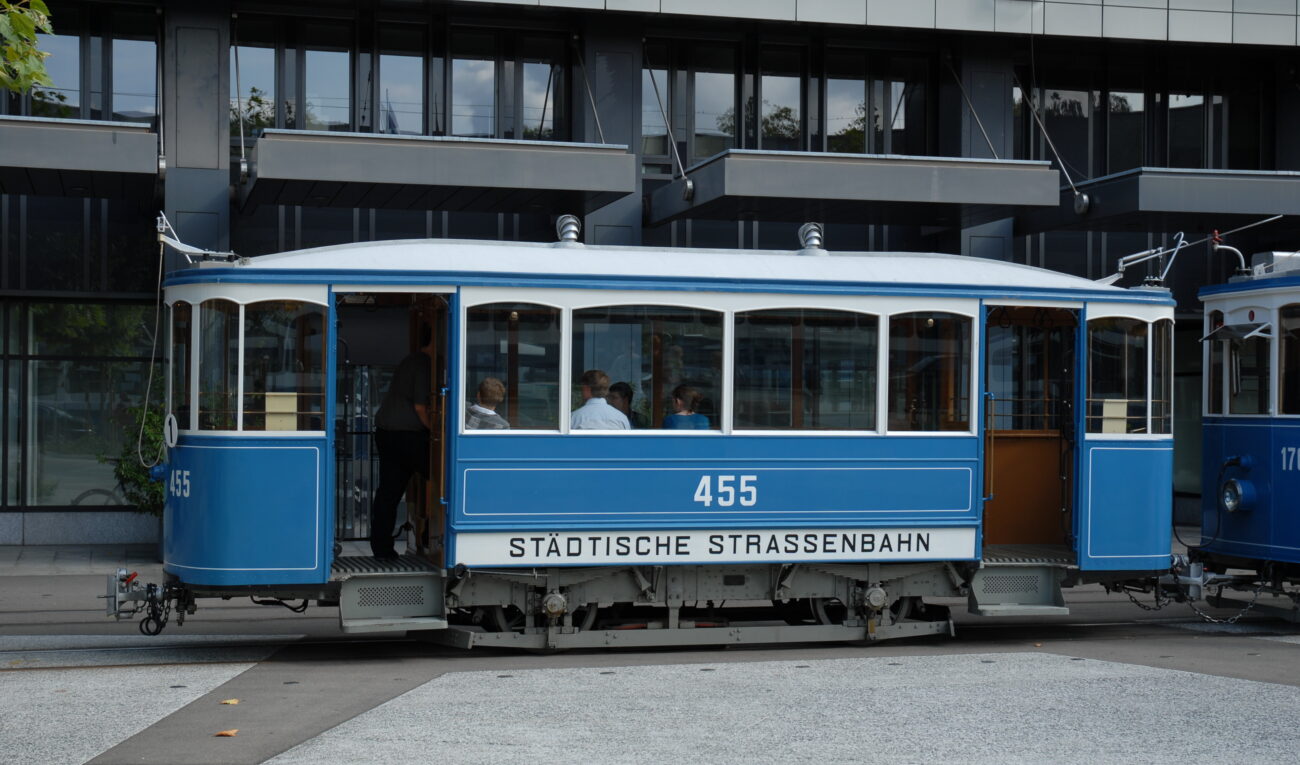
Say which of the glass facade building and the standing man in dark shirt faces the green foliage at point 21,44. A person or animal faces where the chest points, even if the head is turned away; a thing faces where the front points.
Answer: the glass facade building

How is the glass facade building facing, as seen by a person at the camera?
facing the viewer

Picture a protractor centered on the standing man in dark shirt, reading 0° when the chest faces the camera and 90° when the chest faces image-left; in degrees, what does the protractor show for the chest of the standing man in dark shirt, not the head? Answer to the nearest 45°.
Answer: approximately 270°

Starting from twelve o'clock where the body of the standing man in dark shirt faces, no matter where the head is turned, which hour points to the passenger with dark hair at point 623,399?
The passenger with dark hair is roughly at 1 o'clock from the standing man in dark shirt.

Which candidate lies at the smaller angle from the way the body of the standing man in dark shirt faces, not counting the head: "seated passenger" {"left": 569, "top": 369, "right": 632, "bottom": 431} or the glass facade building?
the seated passenger

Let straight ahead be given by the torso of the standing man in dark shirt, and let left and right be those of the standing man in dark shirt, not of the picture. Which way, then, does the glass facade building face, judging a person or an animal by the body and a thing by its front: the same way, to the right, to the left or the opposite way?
to the right

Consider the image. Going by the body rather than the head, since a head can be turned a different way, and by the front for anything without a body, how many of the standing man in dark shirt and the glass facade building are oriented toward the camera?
1

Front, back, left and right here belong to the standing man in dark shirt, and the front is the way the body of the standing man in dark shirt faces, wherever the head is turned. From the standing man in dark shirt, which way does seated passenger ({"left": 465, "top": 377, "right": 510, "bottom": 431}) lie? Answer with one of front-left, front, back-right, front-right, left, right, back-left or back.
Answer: front-right

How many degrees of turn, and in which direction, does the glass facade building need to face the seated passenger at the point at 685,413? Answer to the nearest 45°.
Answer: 0° — it already faces them

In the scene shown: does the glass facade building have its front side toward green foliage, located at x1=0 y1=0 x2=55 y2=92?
yes

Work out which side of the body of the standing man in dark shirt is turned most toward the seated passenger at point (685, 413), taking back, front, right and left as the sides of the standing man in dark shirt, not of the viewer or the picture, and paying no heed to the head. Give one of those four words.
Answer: front

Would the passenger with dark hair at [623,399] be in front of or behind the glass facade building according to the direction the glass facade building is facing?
in front

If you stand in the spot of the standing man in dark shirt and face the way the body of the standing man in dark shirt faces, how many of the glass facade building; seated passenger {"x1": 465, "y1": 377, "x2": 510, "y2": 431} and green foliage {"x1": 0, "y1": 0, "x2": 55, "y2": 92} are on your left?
1
